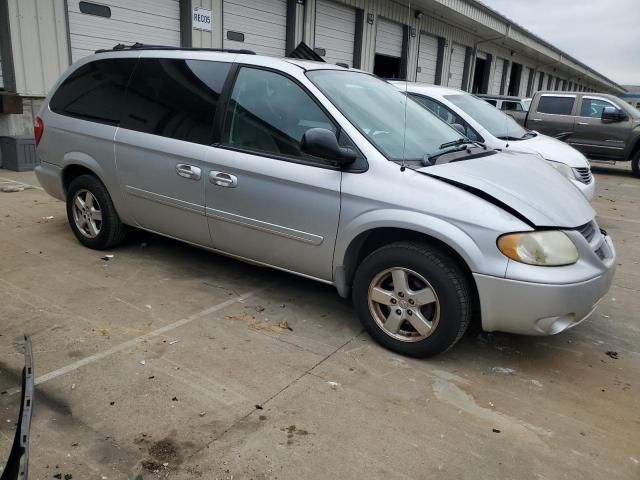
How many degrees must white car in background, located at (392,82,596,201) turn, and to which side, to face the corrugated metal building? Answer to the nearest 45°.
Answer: approximately 180°

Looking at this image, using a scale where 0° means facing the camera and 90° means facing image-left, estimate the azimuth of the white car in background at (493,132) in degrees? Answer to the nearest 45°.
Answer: approximately 315°

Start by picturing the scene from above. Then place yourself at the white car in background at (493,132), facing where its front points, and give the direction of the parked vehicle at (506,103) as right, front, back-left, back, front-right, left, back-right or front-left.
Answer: back-left

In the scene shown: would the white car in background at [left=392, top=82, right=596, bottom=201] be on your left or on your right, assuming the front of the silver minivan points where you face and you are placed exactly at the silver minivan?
on your left
